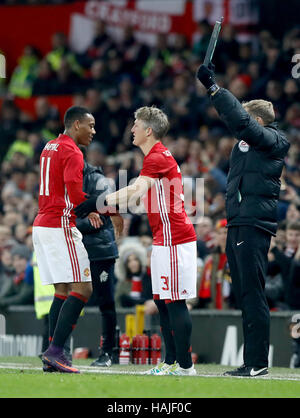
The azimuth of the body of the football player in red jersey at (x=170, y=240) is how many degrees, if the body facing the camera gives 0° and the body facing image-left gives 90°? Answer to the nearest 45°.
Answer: approximately 90°

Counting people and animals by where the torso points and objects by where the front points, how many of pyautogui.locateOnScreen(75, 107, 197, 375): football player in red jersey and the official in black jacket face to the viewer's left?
2

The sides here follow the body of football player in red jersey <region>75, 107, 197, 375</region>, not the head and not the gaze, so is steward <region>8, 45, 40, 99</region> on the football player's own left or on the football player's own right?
on the football player's own right

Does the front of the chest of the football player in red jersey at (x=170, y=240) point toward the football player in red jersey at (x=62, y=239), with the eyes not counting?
yes

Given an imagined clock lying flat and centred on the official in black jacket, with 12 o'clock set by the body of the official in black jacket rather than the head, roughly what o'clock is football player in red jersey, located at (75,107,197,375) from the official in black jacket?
The football player in red jersey is roughly at 12 o'clock from the official in black jacket.

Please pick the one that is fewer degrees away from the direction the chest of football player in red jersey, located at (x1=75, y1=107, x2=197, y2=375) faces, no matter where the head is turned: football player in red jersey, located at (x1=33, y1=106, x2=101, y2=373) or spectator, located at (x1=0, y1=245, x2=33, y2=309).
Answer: the football player in red jersey

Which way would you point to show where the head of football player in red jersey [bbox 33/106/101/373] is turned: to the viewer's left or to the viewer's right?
to the viewer's right

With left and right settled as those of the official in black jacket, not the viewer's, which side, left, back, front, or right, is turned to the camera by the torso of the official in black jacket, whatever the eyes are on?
left

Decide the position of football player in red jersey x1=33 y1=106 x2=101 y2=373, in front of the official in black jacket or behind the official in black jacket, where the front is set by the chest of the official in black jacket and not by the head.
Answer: in front
